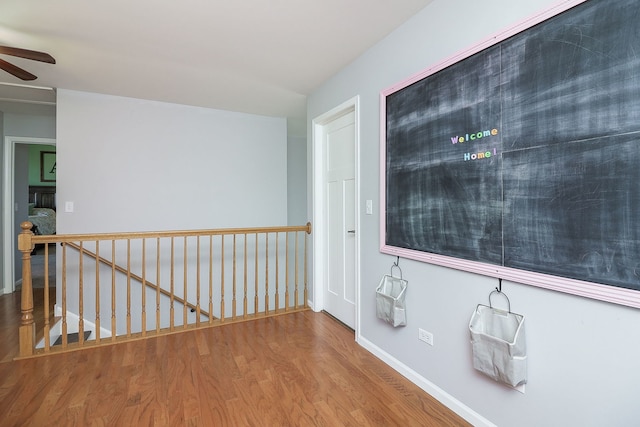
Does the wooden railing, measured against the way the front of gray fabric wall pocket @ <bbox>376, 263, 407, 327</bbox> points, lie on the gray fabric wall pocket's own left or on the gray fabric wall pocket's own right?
on the gray fabric wall pocket's own right

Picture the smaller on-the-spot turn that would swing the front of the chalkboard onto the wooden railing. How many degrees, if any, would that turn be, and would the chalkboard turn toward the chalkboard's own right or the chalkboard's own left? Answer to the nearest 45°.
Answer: approximately 45° to the chalkboard's own right

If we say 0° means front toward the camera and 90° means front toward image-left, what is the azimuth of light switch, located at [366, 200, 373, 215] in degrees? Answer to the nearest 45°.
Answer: approximately 45°

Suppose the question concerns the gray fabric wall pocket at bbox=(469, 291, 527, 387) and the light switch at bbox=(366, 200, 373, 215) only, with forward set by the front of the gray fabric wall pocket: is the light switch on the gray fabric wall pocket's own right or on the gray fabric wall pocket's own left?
on the gray fabric wall pocket's own right

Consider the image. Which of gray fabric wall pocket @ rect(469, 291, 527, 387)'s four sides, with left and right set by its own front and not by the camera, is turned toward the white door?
right
